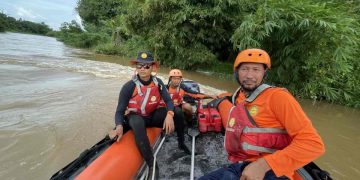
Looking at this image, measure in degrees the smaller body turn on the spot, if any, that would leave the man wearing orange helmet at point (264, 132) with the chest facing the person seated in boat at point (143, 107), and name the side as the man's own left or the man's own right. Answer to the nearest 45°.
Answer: approximately 90° to the man's own right

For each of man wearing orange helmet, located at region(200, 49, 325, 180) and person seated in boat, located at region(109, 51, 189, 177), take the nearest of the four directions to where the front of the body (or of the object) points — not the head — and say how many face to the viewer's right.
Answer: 0

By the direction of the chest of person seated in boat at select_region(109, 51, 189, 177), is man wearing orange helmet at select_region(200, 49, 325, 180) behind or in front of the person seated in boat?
in front

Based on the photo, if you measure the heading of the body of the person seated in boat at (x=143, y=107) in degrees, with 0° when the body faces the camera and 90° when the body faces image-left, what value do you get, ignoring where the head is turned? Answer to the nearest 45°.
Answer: approximately 0°
